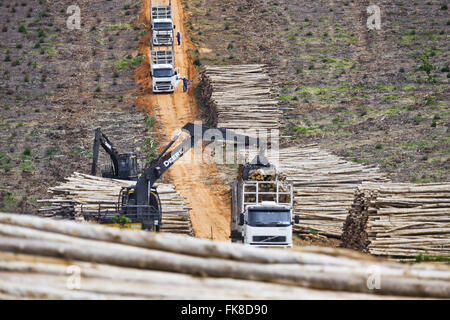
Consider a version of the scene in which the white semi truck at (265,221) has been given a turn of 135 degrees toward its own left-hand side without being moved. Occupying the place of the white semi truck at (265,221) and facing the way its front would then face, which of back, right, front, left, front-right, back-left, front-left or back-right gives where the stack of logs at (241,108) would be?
front-left

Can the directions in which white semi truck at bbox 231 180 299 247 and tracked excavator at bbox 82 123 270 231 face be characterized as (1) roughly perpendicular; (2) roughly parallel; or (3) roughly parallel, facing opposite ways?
roughly perpendicular

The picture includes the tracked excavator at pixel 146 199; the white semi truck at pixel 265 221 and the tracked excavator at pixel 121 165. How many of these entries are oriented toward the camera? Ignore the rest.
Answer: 1

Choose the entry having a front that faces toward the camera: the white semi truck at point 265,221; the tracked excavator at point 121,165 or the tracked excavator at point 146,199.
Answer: the white semi truck

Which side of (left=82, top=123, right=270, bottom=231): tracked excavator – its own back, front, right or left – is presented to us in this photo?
right

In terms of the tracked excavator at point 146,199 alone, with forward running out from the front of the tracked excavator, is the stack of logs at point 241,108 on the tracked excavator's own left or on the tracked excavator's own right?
on the tracked excavator's own left

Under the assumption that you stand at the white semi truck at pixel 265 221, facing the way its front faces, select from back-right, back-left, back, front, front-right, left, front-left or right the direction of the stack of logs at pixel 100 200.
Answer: back-right

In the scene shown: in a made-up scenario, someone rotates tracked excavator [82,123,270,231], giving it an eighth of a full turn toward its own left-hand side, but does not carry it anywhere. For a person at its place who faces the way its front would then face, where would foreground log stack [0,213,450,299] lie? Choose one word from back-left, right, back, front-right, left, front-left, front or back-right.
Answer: back-right

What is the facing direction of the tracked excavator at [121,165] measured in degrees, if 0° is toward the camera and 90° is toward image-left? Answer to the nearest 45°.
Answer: approximately 90°

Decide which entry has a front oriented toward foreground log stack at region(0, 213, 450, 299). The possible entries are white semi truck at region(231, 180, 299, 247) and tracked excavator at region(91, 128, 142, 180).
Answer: the white semi truck

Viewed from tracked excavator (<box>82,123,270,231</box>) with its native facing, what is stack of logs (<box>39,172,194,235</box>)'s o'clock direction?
The stack of logs is roughly at 8 o'clock from the tracked excavator.

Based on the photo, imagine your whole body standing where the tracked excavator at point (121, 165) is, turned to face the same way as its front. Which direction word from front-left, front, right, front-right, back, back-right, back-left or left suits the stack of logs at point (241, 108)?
back-right

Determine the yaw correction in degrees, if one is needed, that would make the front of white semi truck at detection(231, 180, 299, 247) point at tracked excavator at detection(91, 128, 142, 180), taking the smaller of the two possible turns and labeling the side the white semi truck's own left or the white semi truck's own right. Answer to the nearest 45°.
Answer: approximately 135° to the white semi truck's own right

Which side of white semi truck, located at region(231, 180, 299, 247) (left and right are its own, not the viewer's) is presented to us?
front

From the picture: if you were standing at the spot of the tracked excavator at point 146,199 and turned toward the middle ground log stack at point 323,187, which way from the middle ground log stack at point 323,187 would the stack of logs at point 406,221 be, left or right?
right

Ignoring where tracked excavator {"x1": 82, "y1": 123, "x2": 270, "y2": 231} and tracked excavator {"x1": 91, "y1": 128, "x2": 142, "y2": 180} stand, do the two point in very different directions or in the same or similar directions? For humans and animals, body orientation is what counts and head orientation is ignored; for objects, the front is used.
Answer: very different directions

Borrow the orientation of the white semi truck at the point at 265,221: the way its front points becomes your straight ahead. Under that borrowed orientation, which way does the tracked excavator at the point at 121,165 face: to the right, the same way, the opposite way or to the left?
to the right

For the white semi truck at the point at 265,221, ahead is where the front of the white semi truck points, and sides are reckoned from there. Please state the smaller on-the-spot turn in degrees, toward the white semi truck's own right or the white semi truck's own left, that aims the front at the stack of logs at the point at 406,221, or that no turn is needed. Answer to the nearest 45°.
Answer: approximately 90° to the white semi truck's own left

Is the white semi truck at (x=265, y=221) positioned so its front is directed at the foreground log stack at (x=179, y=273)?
yes
